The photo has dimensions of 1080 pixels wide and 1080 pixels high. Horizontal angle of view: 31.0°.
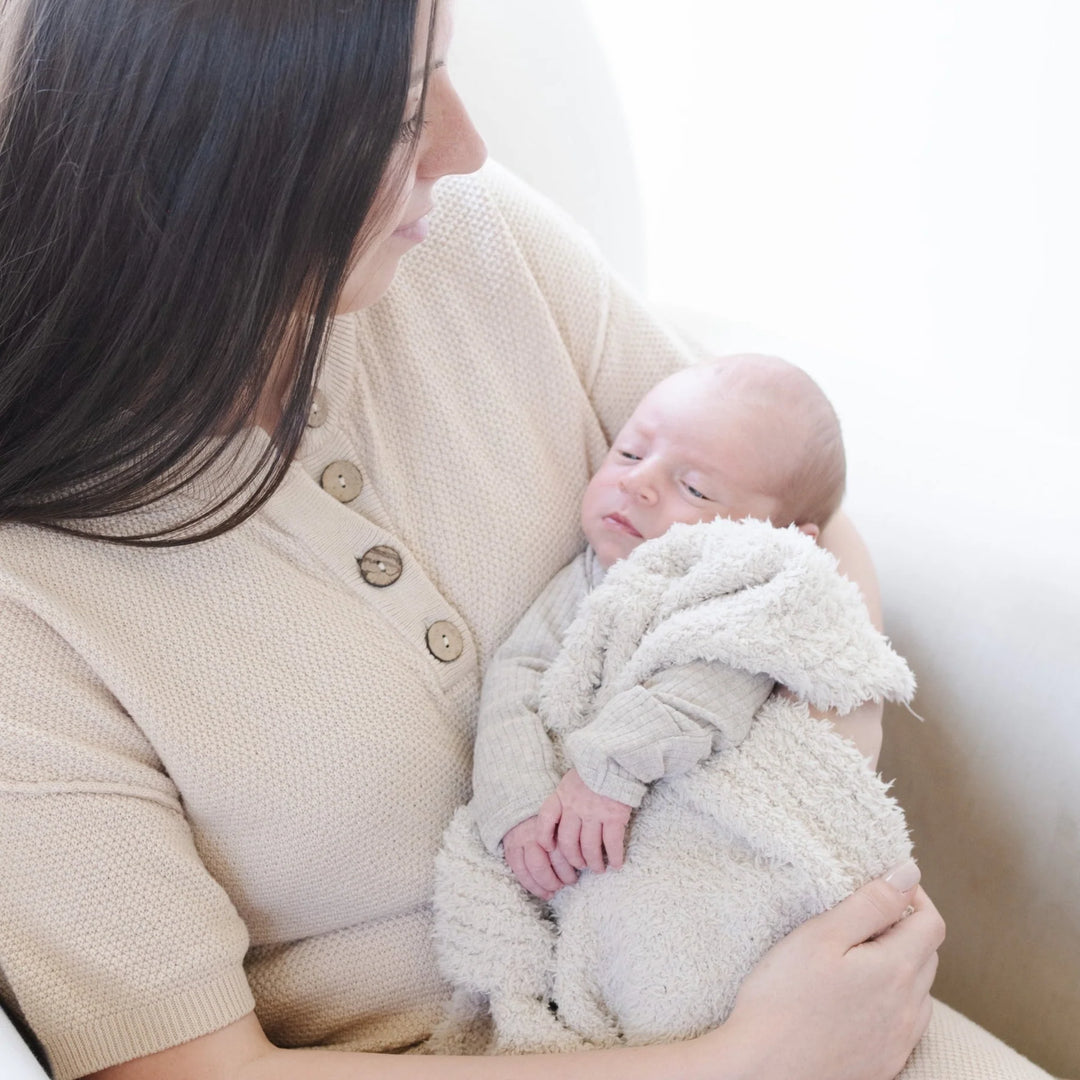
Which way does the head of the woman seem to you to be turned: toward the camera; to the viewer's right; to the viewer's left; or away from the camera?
to the viewer's right

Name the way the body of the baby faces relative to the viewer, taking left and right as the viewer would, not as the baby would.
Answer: facing the viewer and to the left of the viewer

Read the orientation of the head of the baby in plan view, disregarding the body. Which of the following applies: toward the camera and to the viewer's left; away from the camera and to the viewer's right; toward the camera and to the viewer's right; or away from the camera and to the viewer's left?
toward the camera and to the viewer's left

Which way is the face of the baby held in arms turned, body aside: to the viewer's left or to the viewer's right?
to the viewer's left

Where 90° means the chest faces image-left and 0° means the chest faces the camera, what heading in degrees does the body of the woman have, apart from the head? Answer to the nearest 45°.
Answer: approximately 315°
